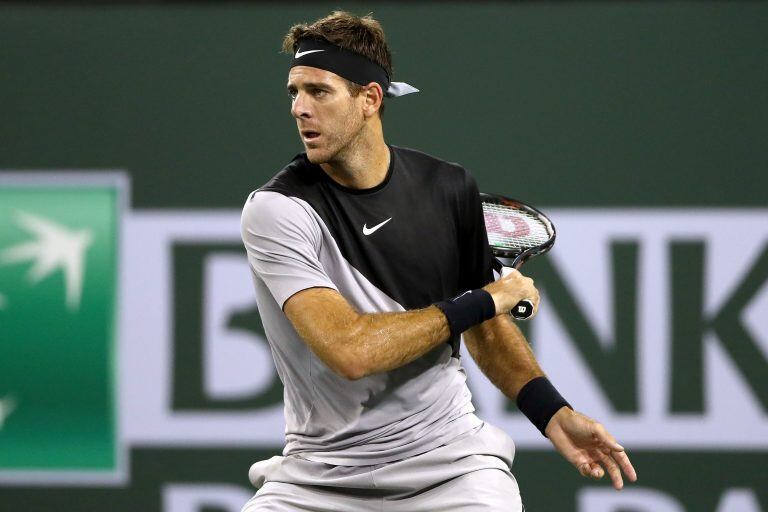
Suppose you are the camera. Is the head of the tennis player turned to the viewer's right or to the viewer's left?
to the viewer's left

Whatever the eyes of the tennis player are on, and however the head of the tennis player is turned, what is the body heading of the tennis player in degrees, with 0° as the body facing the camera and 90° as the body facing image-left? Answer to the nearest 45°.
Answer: approximately 0°
